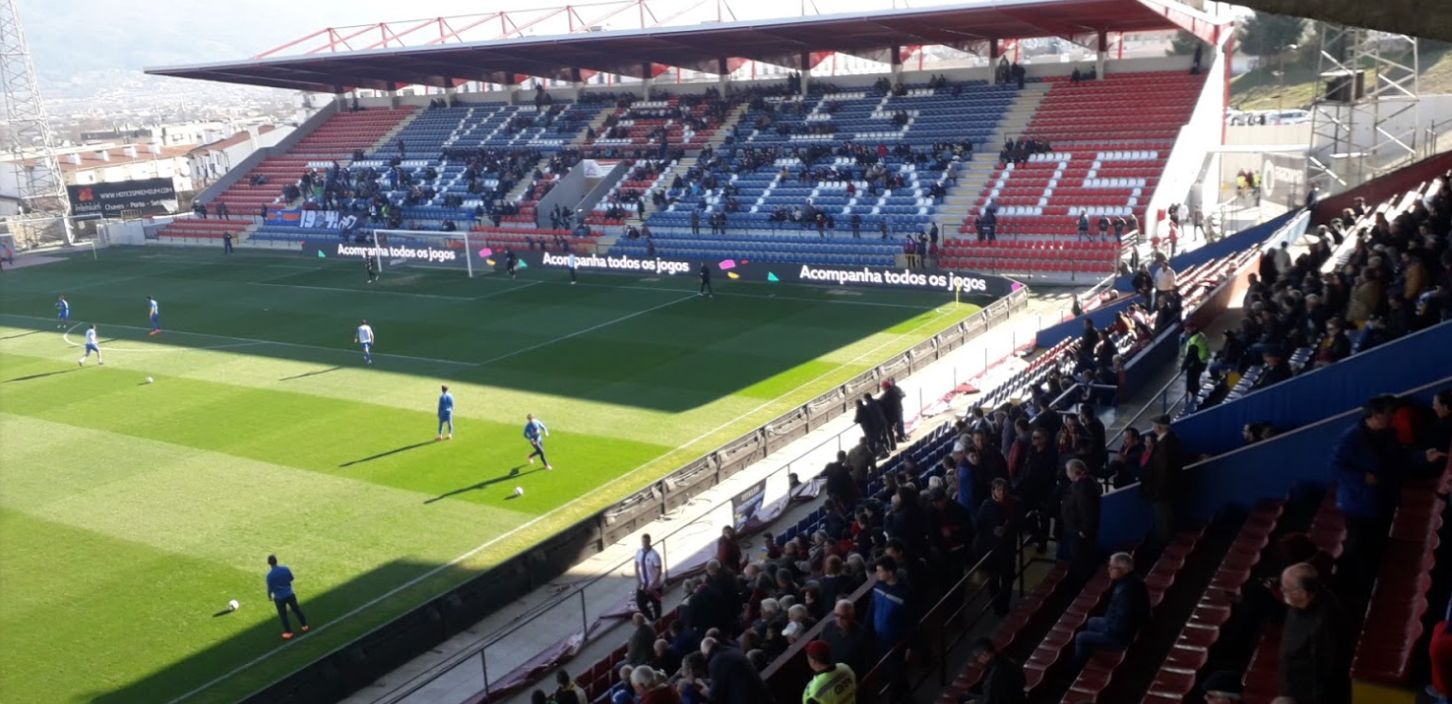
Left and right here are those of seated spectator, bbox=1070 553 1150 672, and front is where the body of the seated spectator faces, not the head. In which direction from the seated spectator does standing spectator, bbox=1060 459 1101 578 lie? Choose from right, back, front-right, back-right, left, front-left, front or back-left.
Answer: right

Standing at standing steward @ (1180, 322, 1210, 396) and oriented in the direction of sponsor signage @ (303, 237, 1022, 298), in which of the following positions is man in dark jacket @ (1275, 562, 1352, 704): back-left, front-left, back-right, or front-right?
back-left

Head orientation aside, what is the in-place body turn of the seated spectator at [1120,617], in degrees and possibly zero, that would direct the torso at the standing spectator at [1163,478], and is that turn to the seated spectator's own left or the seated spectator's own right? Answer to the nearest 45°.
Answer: approximately 90° to the seated spectator's own right
